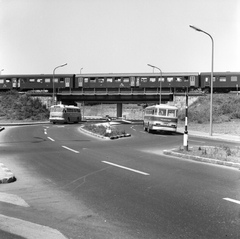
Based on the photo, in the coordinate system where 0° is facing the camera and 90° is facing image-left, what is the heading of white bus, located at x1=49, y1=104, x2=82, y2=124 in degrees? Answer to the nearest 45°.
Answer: approximately 45°

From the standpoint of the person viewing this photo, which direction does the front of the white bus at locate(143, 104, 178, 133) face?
facing away from the viewer and to the left of the viewer

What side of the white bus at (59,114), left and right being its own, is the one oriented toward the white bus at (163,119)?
left

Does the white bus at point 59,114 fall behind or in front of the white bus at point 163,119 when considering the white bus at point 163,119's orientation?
in front

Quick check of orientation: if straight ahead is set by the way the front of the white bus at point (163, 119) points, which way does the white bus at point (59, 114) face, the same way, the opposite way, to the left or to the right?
the opposite way
